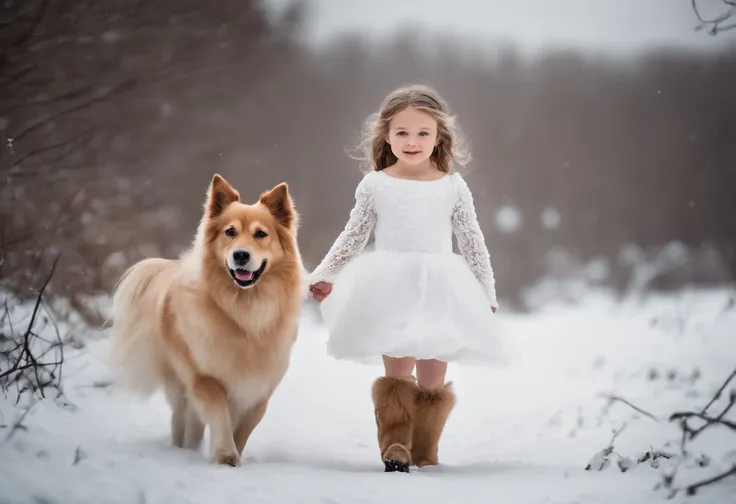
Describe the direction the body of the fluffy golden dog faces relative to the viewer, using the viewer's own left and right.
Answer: facing the viewer and to the right of the viewer

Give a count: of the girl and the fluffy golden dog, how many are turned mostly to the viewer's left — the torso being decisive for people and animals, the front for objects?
0

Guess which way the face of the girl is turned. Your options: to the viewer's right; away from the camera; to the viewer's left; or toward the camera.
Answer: toward the camera

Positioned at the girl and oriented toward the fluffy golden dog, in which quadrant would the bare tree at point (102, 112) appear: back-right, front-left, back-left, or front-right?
front-right

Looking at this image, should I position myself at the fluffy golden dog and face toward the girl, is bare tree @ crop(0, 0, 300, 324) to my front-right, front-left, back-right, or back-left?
back-left

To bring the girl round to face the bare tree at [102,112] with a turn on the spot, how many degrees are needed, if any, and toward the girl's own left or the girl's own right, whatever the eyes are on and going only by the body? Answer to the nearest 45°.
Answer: approximately 135° to the girl's own right

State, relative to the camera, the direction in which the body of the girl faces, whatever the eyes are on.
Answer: toward the camera

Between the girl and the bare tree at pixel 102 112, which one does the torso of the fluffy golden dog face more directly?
the girl

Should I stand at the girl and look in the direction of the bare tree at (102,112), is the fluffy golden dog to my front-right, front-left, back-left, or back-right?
front-left

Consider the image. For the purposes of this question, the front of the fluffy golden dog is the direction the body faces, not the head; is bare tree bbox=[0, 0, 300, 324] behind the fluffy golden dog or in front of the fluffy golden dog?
behind

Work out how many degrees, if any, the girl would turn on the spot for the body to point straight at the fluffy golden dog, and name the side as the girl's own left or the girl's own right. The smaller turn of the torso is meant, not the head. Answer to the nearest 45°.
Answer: approximately 90° to the girl's own right

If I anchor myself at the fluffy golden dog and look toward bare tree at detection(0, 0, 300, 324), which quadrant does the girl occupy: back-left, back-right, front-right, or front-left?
back-right
